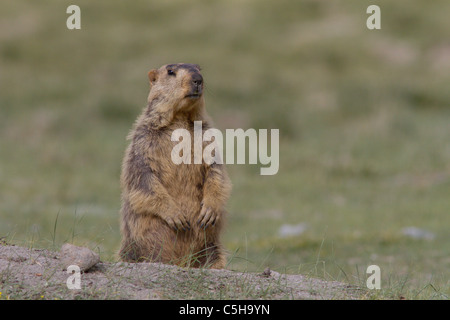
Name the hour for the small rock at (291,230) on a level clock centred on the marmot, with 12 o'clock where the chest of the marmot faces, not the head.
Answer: The small rock is roughly at 8 o'clock from the marmot.

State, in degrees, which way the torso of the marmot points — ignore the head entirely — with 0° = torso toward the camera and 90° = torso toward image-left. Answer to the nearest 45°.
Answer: approximately 315°

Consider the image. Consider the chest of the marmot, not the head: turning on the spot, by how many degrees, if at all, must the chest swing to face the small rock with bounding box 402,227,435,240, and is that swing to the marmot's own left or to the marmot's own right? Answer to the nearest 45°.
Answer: approximately 90° to the marmot's own left
